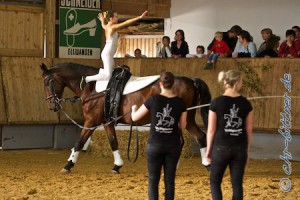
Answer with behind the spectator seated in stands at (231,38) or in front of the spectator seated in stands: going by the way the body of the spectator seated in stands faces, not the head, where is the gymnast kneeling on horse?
in front

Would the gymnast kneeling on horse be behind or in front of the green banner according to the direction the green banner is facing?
in front

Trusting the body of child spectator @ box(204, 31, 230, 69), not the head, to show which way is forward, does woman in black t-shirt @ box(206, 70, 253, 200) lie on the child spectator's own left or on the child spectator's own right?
on the child spectator's own left

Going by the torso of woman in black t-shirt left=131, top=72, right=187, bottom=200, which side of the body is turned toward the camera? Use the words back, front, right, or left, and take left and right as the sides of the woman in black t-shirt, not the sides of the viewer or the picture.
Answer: back

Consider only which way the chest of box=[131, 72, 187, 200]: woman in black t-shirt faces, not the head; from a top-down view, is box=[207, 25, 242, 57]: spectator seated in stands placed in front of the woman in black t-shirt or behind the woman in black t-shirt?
in front

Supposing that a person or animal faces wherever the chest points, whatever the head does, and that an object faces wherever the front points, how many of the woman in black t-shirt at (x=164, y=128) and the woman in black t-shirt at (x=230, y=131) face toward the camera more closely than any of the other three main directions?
0

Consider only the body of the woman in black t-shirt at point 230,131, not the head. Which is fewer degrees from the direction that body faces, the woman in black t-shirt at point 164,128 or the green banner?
the green banner

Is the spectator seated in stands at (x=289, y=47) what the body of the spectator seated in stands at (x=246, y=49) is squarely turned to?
no

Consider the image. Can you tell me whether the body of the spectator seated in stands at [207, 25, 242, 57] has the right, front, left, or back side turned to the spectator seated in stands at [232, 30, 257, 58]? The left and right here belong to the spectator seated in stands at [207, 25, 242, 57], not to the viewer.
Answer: left

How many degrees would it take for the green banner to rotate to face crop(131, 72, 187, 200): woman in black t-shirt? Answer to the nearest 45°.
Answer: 0° — it already faces them

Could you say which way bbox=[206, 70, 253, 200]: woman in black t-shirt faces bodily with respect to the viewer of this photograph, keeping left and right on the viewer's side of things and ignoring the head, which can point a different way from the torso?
facing away from the viewer

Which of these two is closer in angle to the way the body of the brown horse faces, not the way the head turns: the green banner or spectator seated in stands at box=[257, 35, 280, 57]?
the green banner

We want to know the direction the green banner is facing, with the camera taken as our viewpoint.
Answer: facing the viewer

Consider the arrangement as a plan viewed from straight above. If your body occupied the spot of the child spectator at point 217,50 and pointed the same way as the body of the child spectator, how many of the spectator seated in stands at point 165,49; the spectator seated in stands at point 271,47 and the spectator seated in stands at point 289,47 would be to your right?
1

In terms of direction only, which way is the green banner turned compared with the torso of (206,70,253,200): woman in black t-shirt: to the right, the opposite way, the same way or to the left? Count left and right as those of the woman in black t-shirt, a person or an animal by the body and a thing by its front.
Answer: the opposite way

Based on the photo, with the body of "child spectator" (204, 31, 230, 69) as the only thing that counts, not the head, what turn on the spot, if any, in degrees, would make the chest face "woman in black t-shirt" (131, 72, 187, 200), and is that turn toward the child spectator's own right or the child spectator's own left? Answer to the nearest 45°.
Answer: approximately 45° to the child spectator's own left

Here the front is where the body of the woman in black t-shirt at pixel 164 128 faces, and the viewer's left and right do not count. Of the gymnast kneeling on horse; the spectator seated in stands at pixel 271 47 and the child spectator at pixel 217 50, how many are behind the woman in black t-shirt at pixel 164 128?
0
